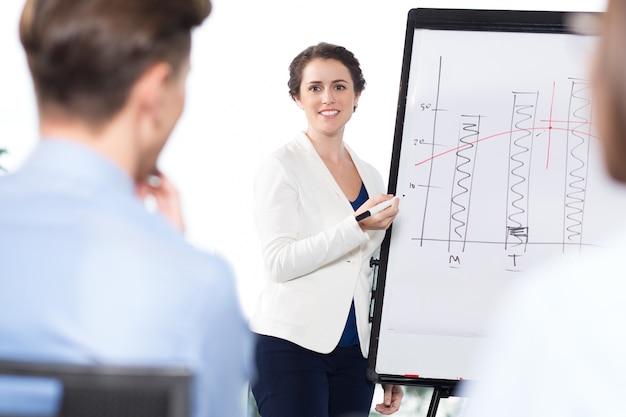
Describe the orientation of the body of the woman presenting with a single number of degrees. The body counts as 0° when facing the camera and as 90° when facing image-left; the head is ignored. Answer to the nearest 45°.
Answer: approximately 315°

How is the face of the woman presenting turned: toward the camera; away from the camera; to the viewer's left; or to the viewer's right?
toward the camera
